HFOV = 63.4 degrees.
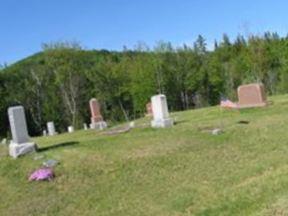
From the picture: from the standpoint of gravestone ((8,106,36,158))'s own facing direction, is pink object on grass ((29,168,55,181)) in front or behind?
in front

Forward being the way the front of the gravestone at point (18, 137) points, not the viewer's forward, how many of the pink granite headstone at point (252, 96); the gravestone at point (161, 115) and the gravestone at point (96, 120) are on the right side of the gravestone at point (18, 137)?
0

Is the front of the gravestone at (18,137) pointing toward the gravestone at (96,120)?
no

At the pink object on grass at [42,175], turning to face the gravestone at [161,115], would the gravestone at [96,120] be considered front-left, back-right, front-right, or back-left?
front-left

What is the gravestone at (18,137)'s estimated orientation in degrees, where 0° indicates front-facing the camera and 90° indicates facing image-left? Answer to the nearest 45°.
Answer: approximately 315°

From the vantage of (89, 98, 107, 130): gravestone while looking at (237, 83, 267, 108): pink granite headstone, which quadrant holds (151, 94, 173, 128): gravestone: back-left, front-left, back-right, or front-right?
front-right
